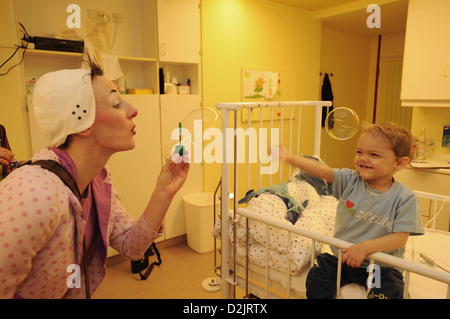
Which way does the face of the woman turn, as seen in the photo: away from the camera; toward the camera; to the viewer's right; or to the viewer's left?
to the viewer's right

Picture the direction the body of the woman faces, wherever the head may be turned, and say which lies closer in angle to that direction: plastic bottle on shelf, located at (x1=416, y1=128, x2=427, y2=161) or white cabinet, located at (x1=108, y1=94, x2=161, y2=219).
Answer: the plastic bottle on shelf

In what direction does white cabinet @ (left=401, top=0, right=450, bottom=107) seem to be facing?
toward the camera

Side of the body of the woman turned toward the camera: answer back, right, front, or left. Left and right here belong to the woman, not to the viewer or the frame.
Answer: right

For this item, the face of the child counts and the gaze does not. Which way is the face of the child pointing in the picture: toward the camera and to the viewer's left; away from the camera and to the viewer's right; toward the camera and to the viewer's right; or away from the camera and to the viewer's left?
toward the camera and to the viewer's left

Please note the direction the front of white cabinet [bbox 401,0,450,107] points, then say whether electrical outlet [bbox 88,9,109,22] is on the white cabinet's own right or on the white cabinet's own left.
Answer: on the white cabinet's own right

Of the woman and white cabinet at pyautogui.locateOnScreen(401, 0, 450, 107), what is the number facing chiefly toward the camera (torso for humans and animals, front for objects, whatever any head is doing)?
1

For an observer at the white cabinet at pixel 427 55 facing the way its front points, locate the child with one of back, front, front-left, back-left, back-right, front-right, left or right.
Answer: front

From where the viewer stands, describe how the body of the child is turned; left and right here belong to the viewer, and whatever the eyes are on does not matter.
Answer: facing the viewer and to the left of the viewer

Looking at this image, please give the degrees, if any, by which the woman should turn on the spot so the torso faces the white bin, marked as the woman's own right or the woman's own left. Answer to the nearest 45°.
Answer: approximately 45° to the woman's own left

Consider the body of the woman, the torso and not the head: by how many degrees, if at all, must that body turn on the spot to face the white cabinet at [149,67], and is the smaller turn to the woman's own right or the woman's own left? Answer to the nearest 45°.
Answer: approximately 90° to the woman's own left
